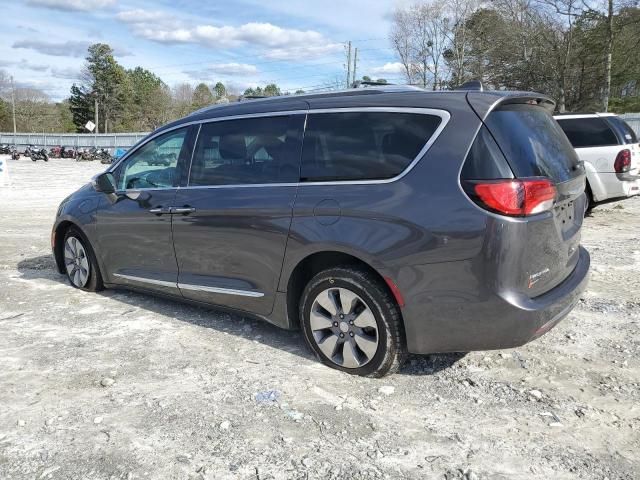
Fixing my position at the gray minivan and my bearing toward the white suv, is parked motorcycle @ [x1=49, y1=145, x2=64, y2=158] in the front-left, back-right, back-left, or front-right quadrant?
front-left

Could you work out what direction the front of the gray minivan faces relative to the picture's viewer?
facing away from the viewer and to the left of the viewer

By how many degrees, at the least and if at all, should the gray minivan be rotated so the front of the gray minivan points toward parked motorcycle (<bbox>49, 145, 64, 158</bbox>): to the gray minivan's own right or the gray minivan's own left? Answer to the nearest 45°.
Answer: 0° — it already faces it

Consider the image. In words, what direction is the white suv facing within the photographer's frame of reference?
facing away from the viewer and to the left of the viewer

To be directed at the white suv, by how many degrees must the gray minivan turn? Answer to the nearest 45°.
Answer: approximately 90° to its right

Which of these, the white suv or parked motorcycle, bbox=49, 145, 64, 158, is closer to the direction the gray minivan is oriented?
the parked motorcycle

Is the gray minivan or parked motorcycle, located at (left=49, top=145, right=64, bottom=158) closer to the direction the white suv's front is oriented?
the parked motorcycle

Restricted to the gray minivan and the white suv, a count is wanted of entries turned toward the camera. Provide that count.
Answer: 0

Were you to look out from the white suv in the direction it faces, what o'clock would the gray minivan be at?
The gray minivan is roughly at 8 o'clock from the white suv.
